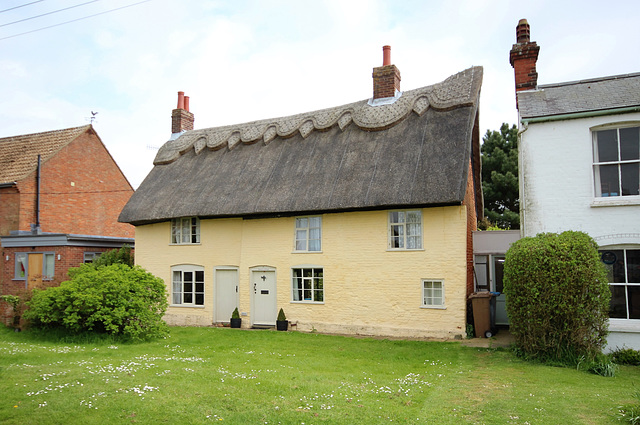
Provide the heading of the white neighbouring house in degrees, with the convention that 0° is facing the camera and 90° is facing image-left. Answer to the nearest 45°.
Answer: approximately 0°

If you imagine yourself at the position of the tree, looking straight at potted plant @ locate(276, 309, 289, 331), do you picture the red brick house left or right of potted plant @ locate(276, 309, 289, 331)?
right

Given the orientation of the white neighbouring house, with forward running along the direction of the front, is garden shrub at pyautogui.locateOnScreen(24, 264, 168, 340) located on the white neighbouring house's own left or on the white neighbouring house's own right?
on the white neighbouring house's own right

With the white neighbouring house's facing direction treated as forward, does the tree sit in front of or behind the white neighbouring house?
behind
